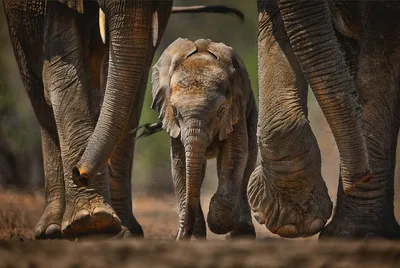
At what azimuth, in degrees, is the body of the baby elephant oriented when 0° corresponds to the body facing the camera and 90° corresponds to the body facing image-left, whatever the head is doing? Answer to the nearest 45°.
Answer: approximately 0°
